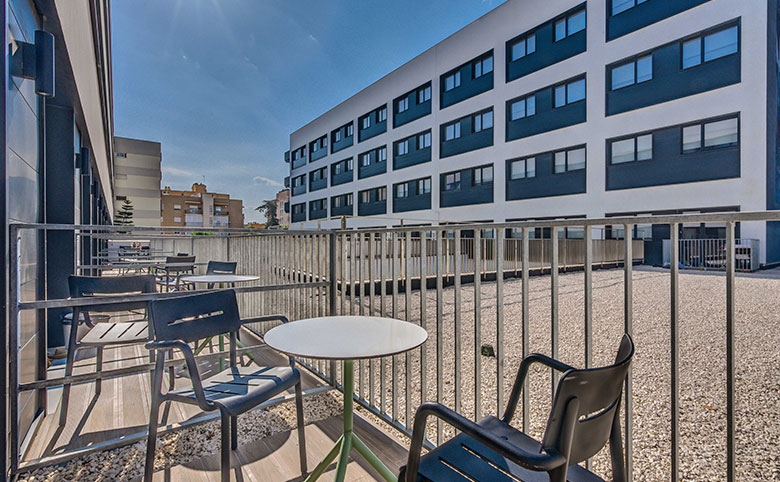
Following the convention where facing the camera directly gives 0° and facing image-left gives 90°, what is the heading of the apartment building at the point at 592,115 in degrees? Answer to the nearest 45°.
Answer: approximately 45°

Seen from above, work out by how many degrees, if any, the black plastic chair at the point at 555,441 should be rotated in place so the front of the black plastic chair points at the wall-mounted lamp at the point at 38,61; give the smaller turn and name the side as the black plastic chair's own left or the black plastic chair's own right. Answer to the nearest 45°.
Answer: approximately 45° to the black plastic chair's own left

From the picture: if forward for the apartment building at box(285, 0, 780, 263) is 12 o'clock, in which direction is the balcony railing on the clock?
The balcony railing is roughly at 11 o'clock from the apartment building.

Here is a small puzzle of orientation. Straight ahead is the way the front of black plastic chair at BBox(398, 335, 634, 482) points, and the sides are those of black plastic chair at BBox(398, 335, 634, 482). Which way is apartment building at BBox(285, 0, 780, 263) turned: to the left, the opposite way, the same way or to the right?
to the left

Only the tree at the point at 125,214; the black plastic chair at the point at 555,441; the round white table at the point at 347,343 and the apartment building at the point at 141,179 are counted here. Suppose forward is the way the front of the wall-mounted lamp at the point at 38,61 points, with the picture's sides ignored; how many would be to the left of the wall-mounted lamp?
2

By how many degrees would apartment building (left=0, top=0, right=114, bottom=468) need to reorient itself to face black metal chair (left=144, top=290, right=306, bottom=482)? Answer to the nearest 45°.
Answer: approximately 45° to its right

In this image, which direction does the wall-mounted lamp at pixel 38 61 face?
to the viewer's right

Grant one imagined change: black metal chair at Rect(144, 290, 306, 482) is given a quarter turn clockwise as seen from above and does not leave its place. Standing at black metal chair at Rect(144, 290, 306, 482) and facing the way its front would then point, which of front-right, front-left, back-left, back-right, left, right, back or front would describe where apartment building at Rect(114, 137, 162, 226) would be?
back-right

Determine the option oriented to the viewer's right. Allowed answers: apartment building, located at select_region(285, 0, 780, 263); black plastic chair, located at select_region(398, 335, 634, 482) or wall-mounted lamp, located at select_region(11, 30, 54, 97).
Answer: the wall-mounted lamp

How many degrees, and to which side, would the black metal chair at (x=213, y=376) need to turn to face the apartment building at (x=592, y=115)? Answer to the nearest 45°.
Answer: approximately 90° to its left

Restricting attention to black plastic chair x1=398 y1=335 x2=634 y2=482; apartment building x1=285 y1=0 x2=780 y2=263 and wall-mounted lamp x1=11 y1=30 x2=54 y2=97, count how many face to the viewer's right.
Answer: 1

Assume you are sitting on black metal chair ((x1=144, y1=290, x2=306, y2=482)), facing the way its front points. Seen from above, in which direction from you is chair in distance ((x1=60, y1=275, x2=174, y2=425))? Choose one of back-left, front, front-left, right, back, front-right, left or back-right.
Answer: back

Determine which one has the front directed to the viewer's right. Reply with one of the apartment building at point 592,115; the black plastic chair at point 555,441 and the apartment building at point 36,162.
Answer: the apartment building at point 36,162

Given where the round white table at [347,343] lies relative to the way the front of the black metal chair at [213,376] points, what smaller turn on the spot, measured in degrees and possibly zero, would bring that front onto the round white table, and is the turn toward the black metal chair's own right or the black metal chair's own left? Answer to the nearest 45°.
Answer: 0° — it already faces it
